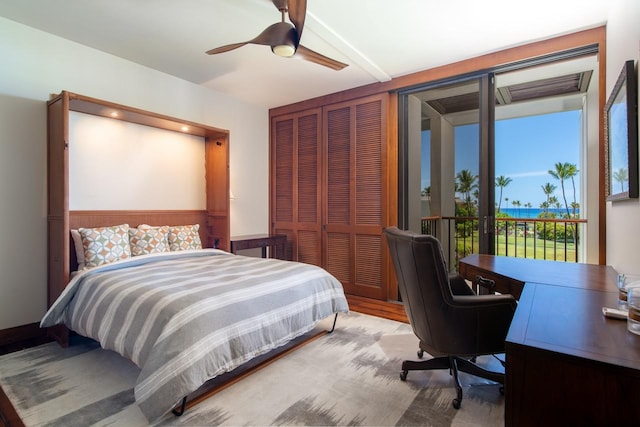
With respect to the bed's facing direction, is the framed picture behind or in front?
in front

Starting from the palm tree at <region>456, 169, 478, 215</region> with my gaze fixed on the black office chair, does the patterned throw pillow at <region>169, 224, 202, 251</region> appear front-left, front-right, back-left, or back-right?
front-right

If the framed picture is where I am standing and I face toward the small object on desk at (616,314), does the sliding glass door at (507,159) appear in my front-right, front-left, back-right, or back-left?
back-right

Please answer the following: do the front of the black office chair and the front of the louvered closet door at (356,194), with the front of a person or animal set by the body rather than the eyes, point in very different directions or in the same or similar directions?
very different directions

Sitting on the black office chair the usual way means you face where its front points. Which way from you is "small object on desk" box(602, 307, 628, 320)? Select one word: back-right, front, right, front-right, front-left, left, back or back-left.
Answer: right

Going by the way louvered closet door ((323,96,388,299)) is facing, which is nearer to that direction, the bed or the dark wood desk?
the bed

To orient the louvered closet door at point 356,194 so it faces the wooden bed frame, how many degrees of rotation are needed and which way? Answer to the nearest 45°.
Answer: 0° — it already faces it

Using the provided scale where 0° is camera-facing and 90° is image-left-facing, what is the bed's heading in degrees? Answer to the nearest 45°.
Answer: approximately 315°

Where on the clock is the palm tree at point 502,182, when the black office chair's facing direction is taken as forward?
The palm tree is roughly at 11 o'clock from the black office chair.

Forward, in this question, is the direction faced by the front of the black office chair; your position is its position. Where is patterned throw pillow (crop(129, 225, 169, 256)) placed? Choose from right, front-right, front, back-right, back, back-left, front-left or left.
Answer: back-left

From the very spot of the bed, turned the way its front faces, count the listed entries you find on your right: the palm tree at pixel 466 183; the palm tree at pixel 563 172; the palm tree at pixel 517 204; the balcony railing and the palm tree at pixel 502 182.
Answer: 0

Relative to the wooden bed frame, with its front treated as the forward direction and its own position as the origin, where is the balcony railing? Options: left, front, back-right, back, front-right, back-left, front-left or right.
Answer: front-left

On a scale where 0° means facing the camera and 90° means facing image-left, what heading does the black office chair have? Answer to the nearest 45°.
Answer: approximately 225°

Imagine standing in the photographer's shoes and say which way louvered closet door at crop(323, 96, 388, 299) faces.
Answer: facing the viewer and to the left of the viewer
